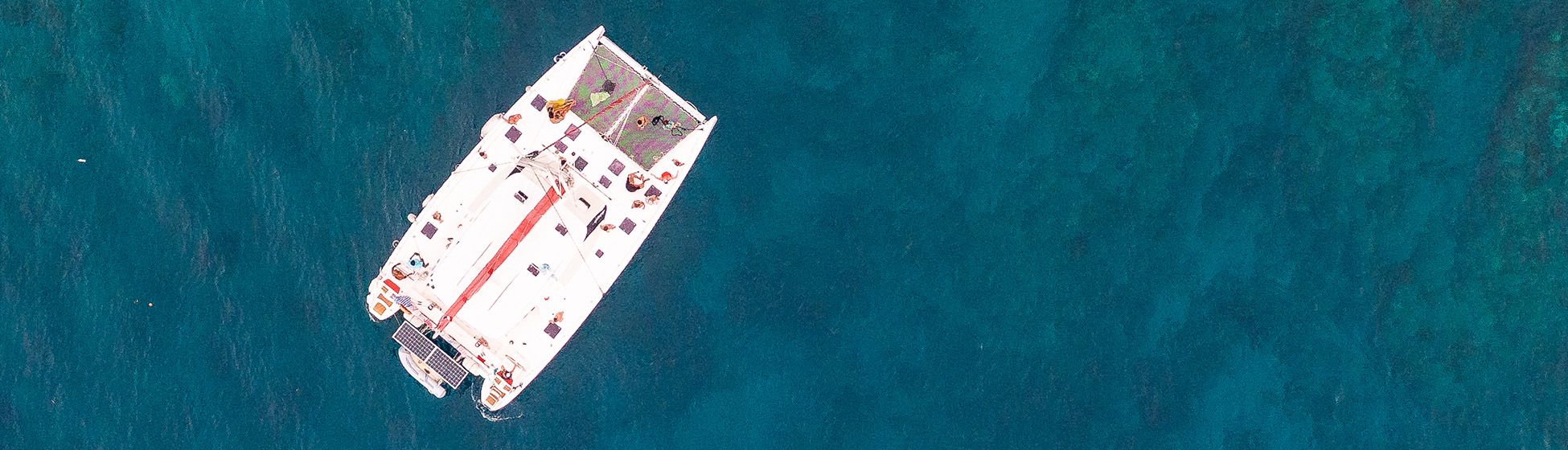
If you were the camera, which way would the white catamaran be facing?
facing away from the viewer and to the right of the viewer
